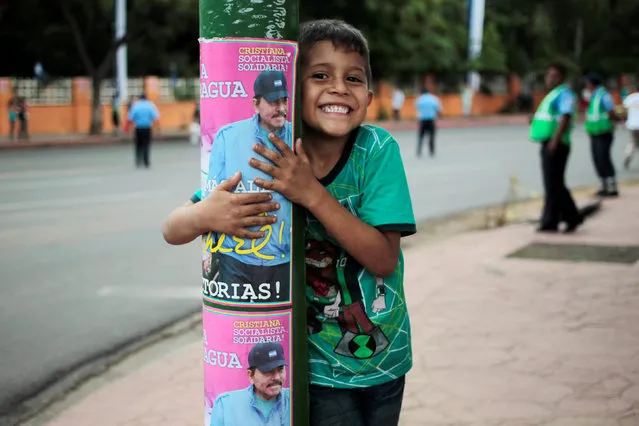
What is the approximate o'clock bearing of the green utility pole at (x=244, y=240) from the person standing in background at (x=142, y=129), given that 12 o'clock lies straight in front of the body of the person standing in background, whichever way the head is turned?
The green utility pole is roughly at 6 o'clock from the person standing in background.

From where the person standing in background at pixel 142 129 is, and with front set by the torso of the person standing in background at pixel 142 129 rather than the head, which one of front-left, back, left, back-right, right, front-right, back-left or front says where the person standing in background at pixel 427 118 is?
right

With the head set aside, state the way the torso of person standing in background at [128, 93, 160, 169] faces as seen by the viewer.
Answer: away from the camera

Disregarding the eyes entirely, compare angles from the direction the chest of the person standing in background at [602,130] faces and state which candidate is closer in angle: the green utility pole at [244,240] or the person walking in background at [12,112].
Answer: the green utility pole

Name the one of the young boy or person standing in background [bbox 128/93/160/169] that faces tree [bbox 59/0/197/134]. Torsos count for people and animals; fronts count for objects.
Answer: the person standing in background

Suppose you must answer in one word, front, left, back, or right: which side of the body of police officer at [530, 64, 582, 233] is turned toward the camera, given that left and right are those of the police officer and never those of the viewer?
left

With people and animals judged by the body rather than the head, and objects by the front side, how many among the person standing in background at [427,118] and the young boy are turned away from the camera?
1

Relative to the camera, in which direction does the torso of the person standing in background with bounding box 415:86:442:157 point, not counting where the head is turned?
away from the camera

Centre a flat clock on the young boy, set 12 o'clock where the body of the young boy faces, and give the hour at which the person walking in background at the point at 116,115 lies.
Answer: The person walking in background is roughly at 4 o'clock from the young boy.

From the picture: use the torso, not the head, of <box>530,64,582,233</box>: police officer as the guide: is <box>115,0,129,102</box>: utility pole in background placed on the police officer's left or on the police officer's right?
on the police officer's right

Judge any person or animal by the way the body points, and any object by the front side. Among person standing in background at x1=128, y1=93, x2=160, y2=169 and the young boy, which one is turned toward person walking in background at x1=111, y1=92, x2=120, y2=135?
person standing in background at x1=128, y1=93, x2=160, y2=169
